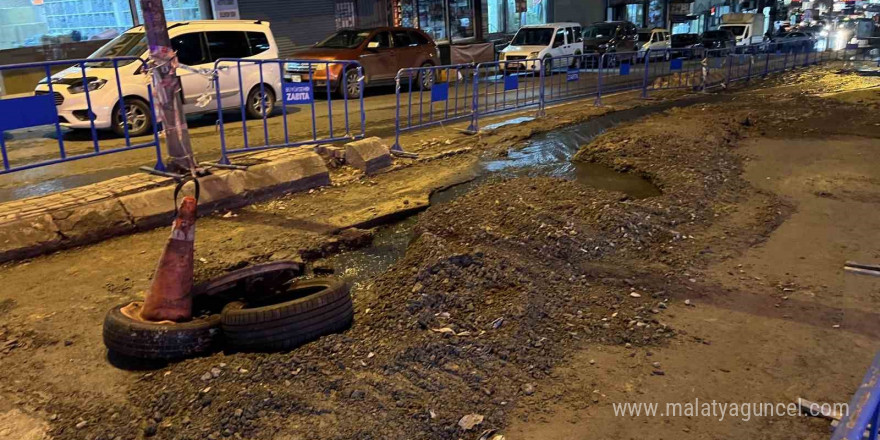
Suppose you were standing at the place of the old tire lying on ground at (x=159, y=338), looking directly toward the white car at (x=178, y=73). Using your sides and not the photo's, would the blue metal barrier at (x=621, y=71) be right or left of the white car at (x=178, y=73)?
right

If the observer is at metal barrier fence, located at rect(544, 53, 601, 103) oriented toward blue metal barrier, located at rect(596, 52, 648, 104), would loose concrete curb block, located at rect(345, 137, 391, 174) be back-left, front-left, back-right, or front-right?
back-right

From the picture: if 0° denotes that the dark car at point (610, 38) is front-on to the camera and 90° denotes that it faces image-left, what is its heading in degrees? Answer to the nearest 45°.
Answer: approximately 45°

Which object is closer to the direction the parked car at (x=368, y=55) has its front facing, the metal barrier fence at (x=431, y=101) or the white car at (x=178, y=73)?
the white car

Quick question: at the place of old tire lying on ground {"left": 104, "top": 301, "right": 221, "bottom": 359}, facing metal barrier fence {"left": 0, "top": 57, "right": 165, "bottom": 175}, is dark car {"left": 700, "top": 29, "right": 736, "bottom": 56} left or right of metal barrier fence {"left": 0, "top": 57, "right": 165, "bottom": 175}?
right

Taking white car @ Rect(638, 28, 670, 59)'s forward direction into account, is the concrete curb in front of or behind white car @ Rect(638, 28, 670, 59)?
in front

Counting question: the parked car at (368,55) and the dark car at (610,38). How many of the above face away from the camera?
0

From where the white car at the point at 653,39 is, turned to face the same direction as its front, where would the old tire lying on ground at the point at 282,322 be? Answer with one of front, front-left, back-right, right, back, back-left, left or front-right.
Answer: front-left

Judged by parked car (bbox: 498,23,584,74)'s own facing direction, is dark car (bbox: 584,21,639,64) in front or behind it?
behind

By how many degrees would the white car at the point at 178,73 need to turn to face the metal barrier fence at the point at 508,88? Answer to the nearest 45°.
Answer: approximately 135° to its left

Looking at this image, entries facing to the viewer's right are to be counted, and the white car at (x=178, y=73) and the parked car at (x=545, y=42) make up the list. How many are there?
0
